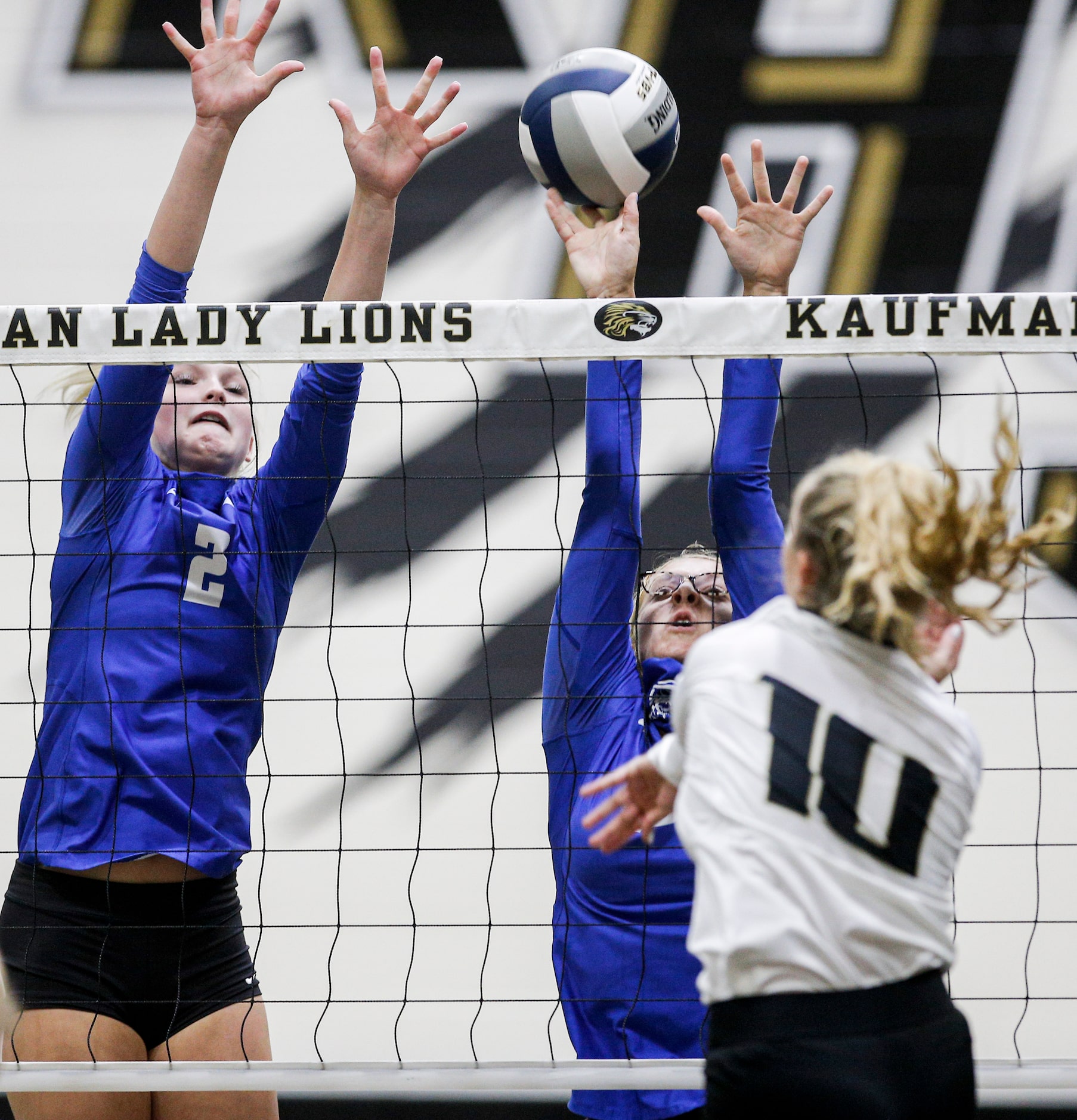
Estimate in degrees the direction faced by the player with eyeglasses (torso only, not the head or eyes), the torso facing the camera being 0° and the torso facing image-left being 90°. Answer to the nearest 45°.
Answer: approximately 0°

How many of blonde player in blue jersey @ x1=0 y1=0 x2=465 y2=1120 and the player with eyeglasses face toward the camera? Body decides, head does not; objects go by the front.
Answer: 2

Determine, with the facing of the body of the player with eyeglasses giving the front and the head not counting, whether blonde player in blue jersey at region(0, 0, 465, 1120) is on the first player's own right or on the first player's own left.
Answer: on the first player's own right

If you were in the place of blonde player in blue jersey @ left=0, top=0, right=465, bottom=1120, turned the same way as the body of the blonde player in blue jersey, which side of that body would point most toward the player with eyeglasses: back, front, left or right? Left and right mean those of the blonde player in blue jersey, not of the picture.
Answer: left

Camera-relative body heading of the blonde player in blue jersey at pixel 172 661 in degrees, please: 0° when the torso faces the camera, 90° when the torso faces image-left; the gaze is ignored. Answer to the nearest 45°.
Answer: approximately 0°
